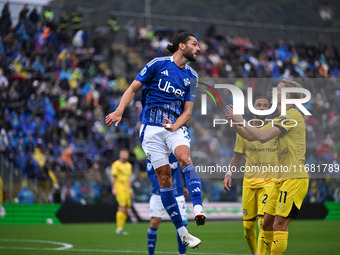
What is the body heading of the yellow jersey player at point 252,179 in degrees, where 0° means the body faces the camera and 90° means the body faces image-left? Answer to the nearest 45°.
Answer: approximately 0°

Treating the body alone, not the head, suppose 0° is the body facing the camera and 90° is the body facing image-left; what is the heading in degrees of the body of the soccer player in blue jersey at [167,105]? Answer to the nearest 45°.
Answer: approximately 315°

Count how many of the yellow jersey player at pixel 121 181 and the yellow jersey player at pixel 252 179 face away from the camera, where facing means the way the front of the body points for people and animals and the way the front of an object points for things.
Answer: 0

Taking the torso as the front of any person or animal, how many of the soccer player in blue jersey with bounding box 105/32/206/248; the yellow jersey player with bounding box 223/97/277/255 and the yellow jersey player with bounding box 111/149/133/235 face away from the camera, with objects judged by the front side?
0

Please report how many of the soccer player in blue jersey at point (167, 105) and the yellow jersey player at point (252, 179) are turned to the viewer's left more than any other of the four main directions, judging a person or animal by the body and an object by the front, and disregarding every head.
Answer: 0

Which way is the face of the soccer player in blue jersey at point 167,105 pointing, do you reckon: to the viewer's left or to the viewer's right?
to the viewer's right

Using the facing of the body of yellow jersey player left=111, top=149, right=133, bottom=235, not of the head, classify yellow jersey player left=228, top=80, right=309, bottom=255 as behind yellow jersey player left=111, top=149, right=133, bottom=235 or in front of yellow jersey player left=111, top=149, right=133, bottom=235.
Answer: in front

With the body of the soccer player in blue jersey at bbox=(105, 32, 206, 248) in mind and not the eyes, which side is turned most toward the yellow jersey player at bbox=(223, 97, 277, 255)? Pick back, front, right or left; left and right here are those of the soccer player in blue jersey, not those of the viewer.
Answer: left

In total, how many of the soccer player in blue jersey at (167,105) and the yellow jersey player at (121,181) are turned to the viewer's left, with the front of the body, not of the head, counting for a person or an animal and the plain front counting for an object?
0

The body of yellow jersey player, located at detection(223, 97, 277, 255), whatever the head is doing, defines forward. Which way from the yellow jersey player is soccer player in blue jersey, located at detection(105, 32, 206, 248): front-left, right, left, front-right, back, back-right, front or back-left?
front-right

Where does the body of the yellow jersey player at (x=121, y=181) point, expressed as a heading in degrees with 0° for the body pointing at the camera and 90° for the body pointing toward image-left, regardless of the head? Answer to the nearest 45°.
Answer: approximately 315°

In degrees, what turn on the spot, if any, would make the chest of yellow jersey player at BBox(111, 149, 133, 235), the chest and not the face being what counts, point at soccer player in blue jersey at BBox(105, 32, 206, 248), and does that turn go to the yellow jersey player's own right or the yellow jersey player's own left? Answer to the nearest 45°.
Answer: approximately 45° to the yellow jersey player's own right

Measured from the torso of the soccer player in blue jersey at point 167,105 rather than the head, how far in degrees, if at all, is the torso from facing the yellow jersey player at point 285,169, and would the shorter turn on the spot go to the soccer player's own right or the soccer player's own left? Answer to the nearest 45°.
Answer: approximately 45° to the soccer player's own left
